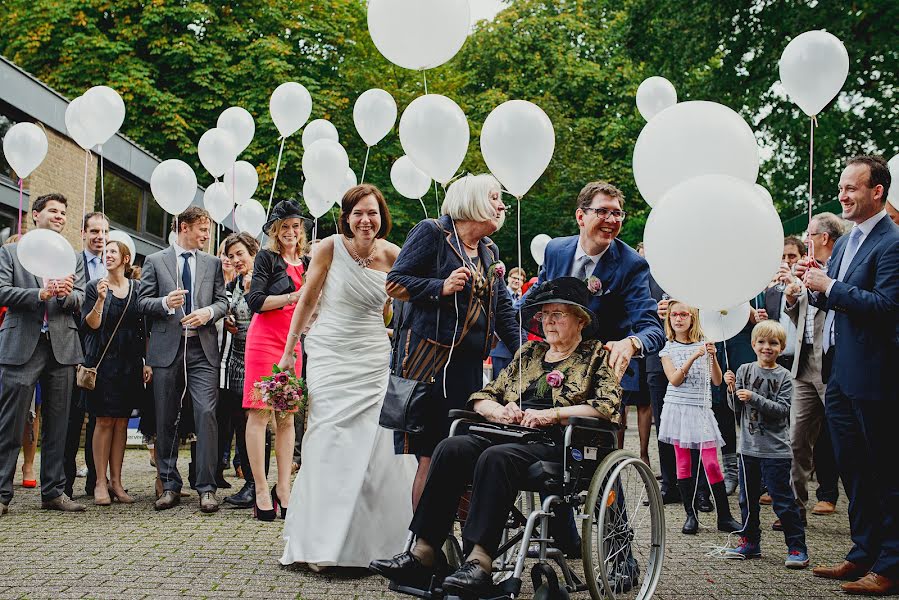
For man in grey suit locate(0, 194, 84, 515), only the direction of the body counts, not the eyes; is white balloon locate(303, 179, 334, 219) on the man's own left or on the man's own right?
on the man's own left

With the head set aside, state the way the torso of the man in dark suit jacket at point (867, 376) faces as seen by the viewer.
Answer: to the viewer's left

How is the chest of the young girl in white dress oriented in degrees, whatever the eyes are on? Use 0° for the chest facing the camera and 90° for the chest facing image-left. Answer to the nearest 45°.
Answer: approximately 0°

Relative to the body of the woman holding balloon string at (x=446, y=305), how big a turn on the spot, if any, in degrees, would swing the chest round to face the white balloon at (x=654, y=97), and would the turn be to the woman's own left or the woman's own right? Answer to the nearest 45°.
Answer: approximately 90° to the woman's own left

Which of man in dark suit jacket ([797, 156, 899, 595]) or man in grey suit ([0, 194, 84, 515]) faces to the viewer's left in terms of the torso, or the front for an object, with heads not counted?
the man in dark suit jacket

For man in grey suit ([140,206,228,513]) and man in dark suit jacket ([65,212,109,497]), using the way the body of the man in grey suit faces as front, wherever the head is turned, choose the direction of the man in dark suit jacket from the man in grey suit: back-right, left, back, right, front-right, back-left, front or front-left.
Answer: back-right

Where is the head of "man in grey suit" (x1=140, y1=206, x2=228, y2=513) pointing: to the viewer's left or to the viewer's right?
to the viewer's right
